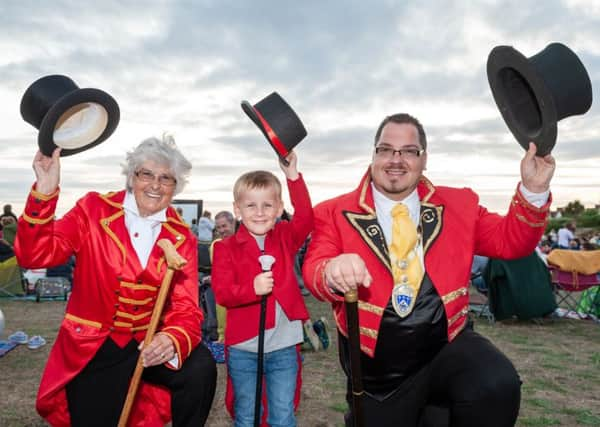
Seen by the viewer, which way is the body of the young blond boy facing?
toward the camera

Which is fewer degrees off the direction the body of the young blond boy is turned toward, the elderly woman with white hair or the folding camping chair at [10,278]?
the elderly woman with white hair

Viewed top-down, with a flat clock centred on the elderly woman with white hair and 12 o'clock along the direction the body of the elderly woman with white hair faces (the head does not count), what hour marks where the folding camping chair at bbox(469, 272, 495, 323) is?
The folding camping chair is roughly at 9 o'clock from the elderly woman with white hair.

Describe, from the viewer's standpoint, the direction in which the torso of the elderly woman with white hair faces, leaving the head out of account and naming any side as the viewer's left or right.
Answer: facing the viewer and to the right of the viewer

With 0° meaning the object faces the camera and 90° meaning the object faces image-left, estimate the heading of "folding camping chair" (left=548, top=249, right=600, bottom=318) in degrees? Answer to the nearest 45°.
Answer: approximately 180°

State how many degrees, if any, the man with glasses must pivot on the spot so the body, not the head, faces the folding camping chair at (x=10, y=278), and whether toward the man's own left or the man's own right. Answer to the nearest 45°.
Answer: approximately 135° to the man's own right

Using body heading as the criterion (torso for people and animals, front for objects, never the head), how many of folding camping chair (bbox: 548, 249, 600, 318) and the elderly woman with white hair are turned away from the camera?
1

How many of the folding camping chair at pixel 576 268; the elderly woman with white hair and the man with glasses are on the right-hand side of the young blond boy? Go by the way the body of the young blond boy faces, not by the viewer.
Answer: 1

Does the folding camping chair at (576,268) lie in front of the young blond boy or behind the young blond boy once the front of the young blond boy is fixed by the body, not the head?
behind
